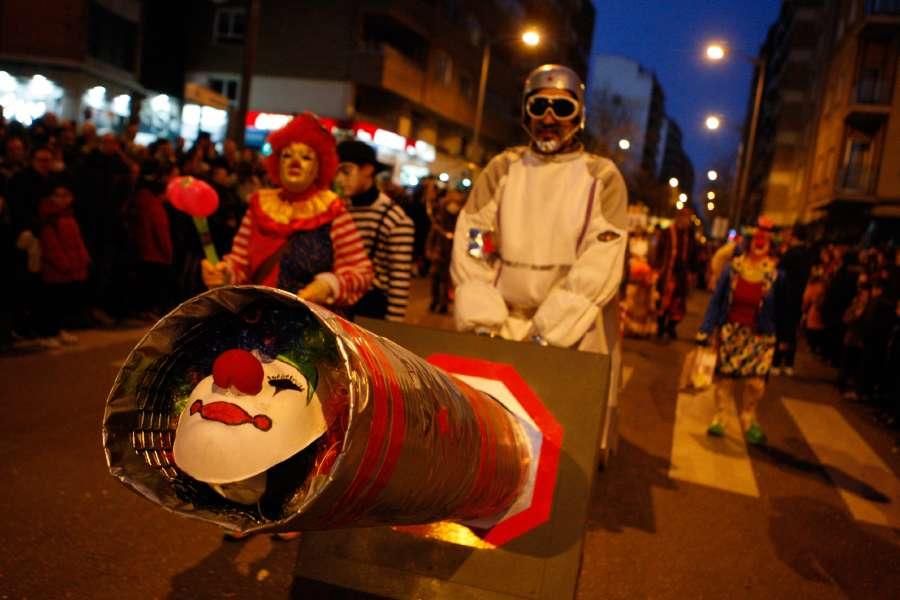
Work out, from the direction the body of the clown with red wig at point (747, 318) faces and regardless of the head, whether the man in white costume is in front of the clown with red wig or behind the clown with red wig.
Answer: in front

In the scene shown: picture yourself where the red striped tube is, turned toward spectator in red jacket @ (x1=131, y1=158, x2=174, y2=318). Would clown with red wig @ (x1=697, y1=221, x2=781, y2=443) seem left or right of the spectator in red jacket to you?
right

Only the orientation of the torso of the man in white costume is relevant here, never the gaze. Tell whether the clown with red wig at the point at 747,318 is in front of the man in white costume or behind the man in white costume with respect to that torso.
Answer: behind

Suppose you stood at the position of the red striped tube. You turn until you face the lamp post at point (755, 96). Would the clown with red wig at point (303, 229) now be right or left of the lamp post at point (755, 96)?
left

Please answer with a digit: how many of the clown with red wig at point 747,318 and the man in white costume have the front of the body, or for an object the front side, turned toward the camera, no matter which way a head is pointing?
2

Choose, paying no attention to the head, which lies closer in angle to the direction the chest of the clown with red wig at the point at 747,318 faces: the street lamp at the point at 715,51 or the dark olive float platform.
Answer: the dark olive float platform

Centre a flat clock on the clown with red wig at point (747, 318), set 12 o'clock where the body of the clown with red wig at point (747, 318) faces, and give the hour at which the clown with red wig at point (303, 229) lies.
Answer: the clown with red wig at point (303, 229) is roughly at 1 o'clock from the clown with red wig at point (747, 318).

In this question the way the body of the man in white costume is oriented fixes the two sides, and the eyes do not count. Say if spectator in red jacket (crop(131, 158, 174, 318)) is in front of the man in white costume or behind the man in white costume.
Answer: behind

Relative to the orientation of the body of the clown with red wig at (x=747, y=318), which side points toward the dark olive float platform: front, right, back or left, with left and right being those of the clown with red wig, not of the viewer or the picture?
front

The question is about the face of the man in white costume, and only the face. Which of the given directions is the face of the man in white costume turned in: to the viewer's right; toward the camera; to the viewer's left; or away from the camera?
toward the camera

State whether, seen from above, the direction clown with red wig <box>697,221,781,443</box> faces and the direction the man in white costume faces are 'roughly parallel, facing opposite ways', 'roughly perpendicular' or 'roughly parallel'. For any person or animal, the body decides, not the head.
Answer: roughly parallel

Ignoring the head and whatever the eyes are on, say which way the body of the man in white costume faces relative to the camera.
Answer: toward the camera

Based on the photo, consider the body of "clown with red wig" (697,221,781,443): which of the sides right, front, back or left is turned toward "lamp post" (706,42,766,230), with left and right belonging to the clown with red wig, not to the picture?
back

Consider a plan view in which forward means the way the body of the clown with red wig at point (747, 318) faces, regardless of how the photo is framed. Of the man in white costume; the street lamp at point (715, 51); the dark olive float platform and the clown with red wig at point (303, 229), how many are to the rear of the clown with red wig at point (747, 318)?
1

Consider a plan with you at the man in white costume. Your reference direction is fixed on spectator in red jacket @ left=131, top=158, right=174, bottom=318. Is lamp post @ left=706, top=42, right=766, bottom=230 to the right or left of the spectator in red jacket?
right

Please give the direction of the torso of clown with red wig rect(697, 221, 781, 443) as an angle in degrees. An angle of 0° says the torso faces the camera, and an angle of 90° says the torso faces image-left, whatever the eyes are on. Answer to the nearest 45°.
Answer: approximately 0°

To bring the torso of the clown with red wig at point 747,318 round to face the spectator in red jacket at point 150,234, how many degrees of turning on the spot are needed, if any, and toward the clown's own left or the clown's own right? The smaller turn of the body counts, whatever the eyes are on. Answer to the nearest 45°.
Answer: approximately 90° to the clown's own right
